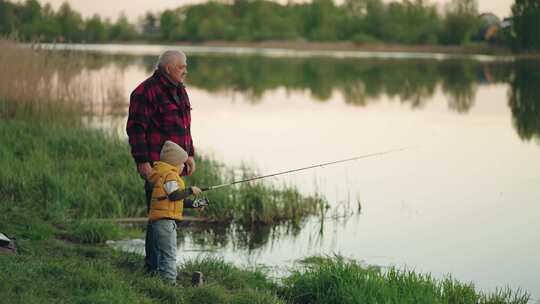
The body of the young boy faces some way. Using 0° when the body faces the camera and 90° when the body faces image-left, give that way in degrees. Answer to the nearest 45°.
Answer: approximately 270°

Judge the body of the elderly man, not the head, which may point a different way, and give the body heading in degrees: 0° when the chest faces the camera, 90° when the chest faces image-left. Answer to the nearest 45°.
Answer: approximately 315°

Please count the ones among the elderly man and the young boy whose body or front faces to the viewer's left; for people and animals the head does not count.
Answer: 0

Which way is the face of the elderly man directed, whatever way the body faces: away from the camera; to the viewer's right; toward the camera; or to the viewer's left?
to the viewer's right
